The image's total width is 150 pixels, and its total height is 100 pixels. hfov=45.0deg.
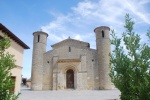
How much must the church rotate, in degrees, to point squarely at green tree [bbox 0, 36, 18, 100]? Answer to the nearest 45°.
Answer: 0° — it already faces it

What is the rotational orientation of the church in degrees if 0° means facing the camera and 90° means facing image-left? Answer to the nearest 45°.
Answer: approximately 0°

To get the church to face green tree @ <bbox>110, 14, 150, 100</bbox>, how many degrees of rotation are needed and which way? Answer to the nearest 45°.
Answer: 0° — it already faces it
